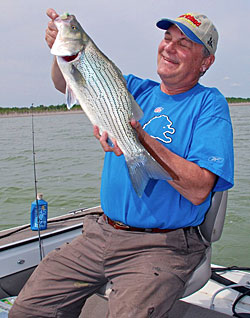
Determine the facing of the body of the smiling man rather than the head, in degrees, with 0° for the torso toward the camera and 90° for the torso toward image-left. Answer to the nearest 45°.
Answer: approximately 45°
